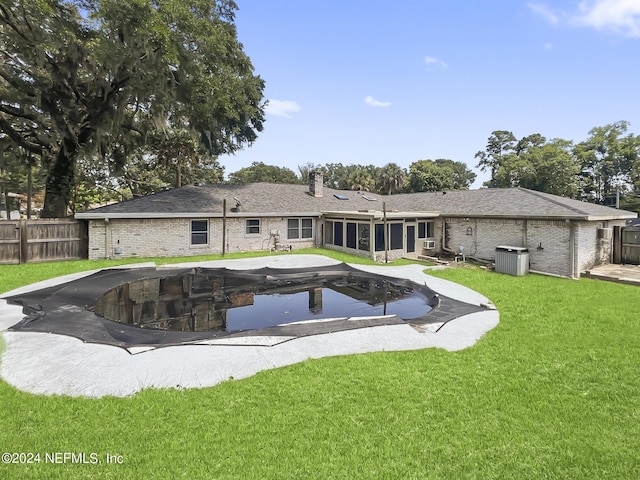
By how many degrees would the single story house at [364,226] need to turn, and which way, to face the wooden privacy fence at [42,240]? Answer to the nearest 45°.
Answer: approximately 90° to its left

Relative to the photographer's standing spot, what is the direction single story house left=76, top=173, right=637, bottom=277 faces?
facing away from the viewer

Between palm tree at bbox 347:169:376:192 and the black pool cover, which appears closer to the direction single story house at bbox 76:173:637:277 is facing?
the palm tree

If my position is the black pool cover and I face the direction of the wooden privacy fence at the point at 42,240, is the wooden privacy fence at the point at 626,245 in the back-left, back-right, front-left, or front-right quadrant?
back-right

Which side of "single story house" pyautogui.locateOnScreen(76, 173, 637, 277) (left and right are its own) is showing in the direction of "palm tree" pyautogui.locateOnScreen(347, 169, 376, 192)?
front

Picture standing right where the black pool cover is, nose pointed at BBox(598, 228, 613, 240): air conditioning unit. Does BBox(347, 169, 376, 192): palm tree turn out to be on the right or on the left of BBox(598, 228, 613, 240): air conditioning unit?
left

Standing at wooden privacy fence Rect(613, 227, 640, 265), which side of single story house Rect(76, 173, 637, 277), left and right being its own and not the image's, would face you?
right
